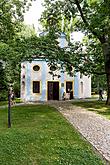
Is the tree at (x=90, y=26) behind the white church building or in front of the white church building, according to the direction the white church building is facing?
in front

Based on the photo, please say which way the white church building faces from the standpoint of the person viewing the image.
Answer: facing the viewer
